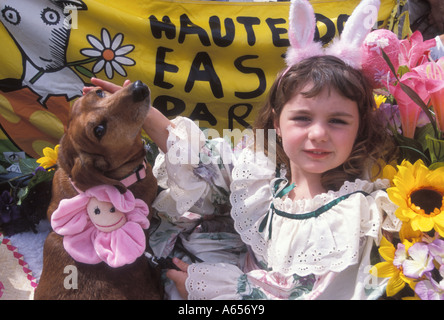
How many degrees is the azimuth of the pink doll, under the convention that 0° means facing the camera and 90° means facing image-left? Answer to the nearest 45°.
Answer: approximately 0°

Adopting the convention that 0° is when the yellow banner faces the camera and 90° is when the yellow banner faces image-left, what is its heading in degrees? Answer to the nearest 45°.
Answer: approximately 0°

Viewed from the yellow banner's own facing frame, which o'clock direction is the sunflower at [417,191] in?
The sunflower is roughly at 11 o'clock from the yellow banner.

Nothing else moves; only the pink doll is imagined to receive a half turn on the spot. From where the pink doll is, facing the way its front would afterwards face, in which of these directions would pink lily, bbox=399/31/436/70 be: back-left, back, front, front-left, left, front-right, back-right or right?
right

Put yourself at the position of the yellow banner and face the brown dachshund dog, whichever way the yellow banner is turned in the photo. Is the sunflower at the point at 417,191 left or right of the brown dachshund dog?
left

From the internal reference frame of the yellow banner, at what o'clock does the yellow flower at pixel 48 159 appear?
The yellow flower is roughly at 1 o'clock from the yellow banner.
